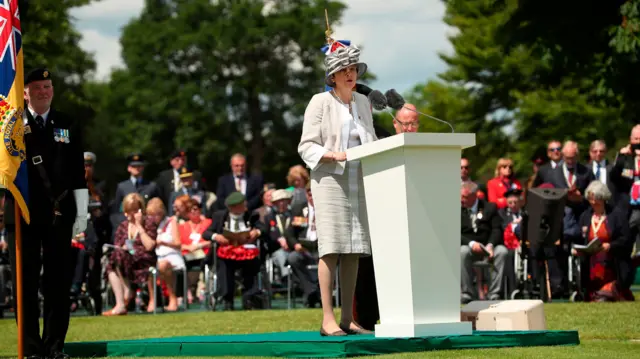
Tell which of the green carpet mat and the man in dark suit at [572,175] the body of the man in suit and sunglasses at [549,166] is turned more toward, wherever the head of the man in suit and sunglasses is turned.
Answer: the green carpet mat

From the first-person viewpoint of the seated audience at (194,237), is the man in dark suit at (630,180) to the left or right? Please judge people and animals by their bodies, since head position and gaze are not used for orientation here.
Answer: on their left

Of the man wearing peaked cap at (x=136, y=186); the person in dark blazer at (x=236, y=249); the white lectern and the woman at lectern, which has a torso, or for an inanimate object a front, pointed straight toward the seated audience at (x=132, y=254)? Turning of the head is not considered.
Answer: the man wearing peaked cap

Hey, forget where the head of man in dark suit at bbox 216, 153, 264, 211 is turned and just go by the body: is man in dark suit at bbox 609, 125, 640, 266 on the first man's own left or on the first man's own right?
on the first man's own left

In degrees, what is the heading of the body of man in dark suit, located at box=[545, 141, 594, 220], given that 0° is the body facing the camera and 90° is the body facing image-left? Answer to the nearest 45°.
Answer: approximately 0°

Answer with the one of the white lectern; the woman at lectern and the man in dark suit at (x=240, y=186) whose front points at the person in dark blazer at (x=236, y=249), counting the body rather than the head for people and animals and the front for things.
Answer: the man in dark suit

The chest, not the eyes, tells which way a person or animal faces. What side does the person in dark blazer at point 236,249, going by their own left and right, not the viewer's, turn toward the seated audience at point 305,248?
left

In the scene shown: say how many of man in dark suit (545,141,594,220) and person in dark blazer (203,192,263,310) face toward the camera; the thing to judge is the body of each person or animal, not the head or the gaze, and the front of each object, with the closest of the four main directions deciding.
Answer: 2

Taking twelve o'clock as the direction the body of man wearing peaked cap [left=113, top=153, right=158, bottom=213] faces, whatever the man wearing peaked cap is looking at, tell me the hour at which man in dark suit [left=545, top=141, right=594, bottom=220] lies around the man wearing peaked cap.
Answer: The man in dark suit is roughly at 10 o'clock from the man wearing peaked cap.
